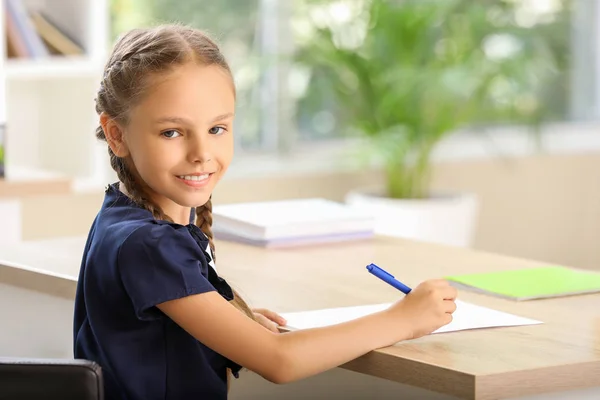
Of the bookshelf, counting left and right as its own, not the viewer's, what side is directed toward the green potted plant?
left

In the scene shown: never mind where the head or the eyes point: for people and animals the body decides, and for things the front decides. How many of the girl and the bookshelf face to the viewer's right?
1

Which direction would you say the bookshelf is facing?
toward the camera

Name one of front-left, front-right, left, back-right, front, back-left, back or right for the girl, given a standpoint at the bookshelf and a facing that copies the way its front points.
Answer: front

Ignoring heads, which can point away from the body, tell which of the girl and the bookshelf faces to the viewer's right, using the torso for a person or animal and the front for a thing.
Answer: the girl

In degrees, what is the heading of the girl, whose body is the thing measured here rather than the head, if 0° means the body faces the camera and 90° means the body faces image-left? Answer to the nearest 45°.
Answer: approximately 270°

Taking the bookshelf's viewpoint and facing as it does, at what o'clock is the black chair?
The black chair is roughly at 12 o'clock from the bookshelf.

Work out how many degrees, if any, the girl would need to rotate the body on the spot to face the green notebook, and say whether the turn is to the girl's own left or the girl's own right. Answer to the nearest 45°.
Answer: approximately 45° to the girl's own left

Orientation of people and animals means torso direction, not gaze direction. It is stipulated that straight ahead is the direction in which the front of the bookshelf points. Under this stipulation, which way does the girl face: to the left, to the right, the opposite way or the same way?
to the left
